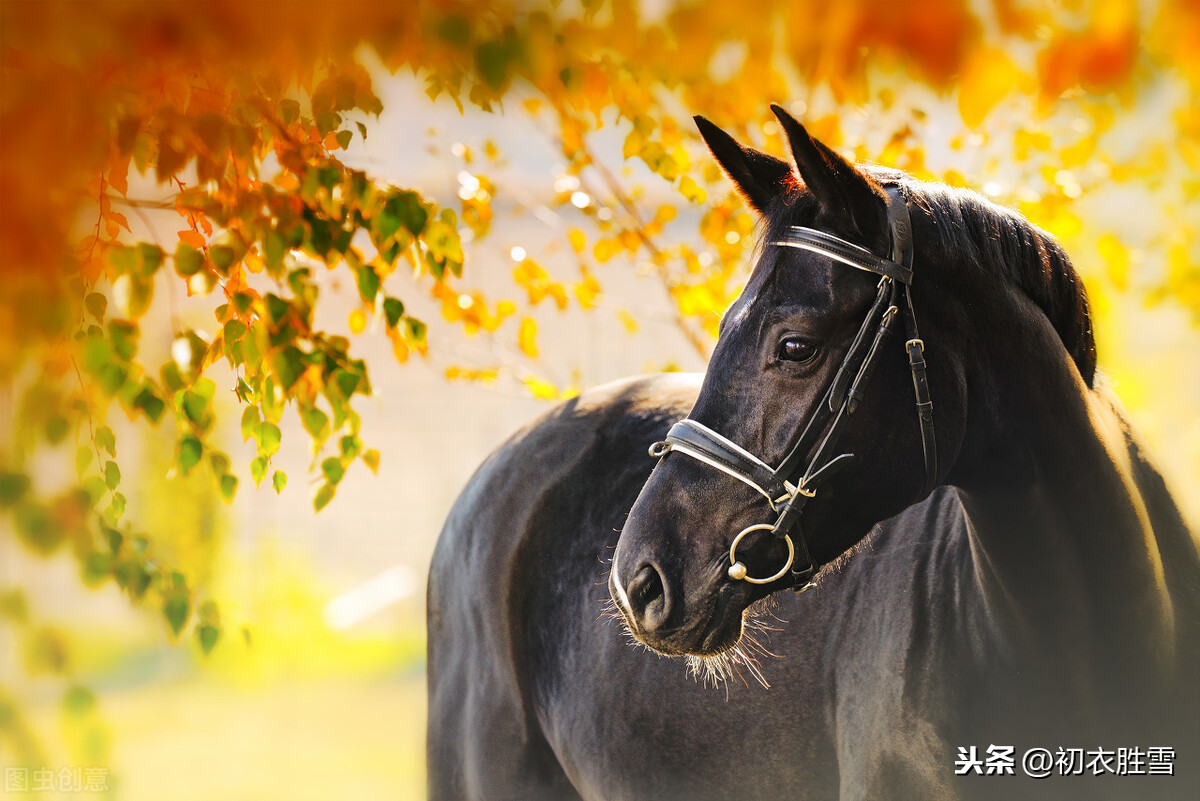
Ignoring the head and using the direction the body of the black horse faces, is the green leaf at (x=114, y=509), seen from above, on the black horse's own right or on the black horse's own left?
on the black horse's own right

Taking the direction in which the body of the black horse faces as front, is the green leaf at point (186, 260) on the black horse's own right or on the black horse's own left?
on the black horse's own right

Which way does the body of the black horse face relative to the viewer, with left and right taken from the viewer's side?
facing the viewer and to the right of the viewer

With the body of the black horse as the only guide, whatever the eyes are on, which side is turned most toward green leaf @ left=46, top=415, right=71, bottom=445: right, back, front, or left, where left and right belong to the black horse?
right

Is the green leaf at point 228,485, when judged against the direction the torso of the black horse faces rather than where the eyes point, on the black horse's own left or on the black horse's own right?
on the black horse's own right

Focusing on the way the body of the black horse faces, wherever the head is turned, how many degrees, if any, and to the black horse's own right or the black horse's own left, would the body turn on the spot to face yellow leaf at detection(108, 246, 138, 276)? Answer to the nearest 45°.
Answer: approximately 90° to the black horse's own right

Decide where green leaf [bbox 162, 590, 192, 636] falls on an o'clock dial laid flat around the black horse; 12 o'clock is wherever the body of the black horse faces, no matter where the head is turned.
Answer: The green leaf is roughly at 4 o'clock from the black horse.

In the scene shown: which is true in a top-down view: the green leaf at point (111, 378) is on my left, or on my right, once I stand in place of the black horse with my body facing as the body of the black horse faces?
on my right
